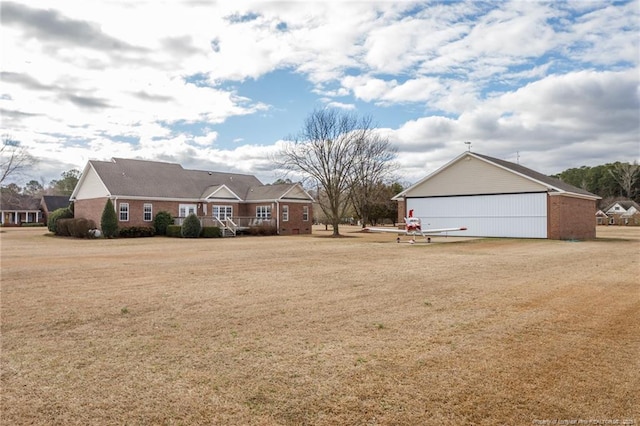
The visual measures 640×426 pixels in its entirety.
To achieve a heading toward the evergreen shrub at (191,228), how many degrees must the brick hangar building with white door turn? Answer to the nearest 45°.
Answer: approximately 45° to its right

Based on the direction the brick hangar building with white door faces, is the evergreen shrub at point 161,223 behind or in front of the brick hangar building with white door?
in front

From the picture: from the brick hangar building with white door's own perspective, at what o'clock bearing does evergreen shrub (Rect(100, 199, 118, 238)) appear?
The evergreen shrub is roughly at 1 o'clock from the brick hangar building with white door.

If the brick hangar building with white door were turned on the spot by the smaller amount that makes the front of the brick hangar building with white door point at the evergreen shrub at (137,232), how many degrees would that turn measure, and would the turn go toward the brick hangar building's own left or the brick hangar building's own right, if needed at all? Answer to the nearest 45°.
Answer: approximately 45° to the brick hangar building's own right

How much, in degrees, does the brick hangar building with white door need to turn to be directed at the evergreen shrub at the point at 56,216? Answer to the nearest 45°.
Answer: approximately 45° to its right

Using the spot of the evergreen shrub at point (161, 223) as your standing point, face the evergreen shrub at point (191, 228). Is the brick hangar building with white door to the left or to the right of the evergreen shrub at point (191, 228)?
left

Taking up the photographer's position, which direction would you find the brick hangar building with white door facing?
facing the viewer and to the left of the viewer

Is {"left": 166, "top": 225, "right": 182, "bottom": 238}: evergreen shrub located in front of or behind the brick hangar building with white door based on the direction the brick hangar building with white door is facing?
in front
